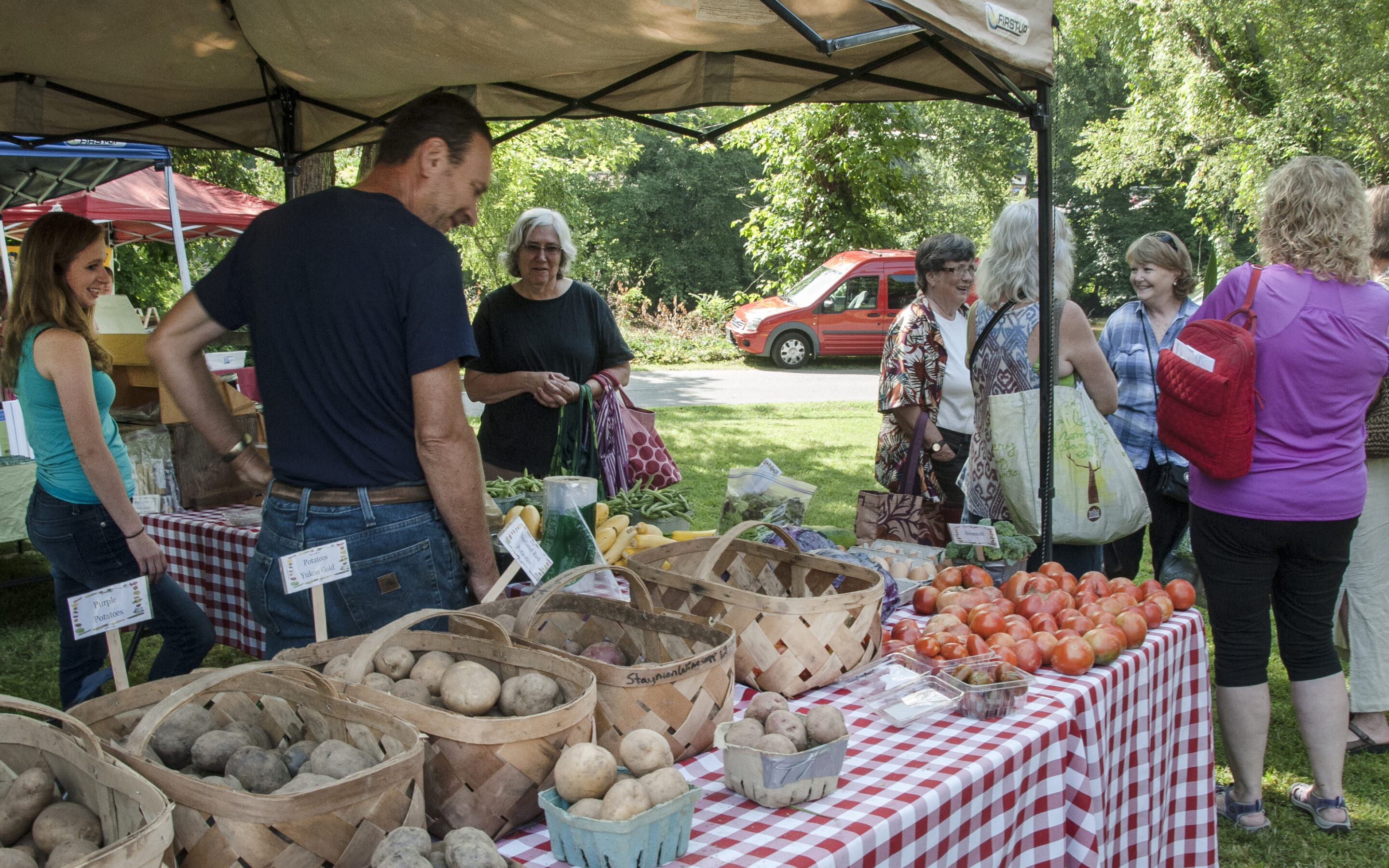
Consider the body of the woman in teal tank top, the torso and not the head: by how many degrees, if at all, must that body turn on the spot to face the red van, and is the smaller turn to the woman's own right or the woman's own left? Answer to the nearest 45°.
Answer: approximately 45° to the woman's own left

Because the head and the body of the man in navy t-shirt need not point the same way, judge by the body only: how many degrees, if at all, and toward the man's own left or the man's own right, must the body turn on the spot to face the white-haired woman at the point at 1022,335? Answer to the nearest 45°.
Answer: approximately 45° to the man's own right

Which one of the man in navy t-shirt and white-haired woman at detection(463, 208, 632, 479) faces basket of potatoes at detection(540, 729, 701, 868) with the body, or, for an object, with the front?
the white-haired woman

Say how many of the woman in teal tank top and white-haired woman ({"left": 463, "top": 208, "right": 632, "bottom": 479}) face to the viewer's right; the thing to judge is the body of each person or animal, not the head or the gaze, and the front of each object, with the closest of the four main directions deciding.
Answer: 1

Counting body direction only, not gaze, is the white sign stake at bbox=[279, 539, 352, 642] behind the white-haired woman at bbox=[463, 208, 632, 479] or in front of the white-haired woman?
in front

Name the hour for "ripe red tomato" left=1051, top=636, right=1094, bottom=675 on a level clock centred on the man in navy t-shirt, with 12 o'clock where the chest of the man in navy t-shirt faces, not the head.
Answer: The ripe red tomato is roughly at 2 o'clock from the man in navy t-shirt.

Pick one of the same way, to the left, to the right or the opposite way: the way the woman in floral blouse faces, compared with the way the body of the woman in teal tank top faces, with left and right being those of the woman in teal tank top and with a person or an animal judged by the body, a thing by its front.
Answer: to the right

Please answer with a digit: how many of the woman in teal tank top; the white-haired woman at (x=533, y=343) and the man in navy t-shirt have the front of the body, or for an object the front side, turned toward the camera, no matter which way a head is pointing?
1

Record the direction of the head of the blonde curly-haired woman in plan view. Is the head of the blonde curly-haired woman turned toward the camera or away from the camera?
away from the camera

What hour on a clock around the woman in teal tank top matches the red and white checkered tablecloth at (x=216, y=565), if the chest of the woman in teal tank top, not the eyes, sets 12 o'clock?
The red and white checkered tablecloth is roughly at 10 o'clock from the woman in teal tank top.

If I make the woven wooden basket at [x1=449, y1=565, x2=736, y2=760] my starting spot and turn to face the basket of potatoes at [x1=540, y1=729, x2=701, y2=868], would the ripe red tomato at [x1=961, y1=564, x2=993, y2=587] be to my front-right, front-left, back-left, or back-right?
back-left

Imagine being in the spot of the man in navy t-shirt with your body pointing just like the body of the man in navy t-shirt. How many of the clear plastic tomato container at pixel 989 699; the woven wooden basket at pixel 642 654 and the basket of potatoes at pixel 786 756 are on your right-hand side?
3

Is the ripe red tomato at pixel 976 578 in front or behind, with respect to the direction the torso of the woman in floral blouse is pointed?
in front

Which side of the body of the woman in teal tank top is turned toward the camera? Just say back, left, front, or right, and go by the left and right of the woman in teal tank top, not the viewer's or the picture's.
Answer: right

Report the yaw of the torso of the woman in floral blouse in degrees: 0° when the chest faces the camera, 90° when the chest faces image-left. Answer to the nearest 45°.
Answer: approximately 315°

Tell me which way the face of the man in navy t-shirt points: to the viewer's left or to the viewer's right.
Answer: to the viewer's right
